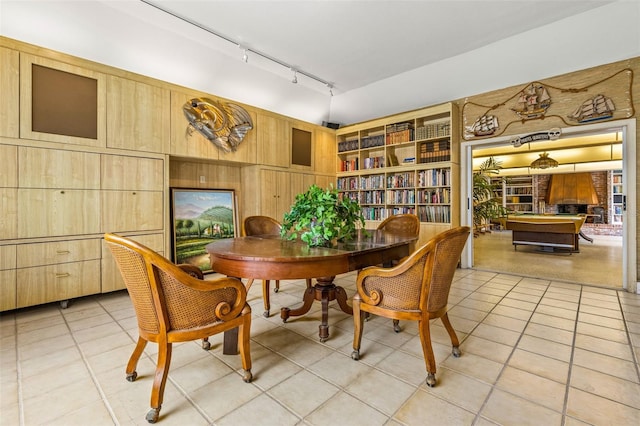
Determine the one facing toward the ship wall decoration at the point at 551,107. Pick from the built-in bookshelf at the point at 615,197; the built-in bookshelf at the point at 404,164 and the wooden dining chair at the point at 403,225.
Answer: the built-in bookshelf at the point at 615,197

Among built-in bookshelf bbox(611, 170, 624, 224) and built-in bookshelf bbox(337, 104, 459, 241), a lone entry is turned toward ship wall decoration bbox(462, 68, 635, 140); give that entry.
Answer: built-in bookshelf bbox(611, 170, 624, 224)

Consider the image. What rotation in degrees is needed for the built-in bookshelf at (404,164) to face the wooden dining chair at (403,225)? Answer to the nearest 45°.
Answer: approximately 45° to its left

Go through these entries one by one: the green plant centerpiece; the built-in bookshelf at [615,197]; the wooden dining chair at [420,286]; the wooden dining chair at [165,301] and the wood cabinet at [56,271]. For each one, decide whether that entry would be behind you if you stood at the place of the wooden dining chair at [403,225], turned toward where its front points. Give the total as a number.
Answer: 1

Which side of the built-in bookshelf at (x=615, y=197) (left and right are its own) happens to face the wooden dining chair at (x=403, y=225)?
front

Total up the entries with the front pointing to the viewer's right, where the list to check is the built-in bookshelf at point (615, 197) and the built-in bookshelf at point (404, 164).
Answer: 0

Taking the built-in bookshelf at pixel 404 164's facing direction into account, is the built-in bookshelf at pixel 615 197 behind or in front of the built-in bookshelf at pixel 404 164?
behind

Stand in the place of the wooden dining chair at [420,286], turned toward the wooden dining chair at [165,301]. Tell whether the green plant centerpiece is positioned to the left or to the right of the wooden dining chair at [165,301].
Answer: right

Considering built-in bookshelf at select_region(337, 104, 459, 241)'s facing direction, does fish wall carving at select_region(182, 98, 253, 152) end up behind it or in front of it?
in front

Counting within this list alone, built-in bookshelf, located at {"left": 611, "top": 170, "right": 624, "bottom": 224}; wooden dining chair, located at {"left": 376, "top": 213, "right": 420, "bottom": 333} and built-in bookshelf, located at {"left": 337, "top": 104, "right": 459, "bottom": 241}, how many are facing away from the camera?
0

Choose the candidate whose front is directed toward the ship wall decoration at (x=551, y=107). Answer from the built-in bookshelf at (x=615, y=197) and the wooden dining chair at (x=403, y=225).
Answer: the built-in bookshelf

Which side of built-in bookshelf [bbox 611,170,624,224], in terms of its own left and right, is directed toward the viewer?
front

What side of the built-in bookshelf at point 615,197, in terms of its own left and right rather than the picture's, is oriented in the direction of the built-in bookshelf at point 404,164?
front

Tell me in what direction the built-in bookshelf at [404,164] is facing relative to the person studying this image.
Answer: facing the viewer and to the left of the viewer

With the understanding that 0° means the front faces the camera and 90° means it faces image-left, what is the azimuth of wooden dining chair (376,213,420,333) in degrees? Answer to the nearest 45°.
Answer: approximately 45°
